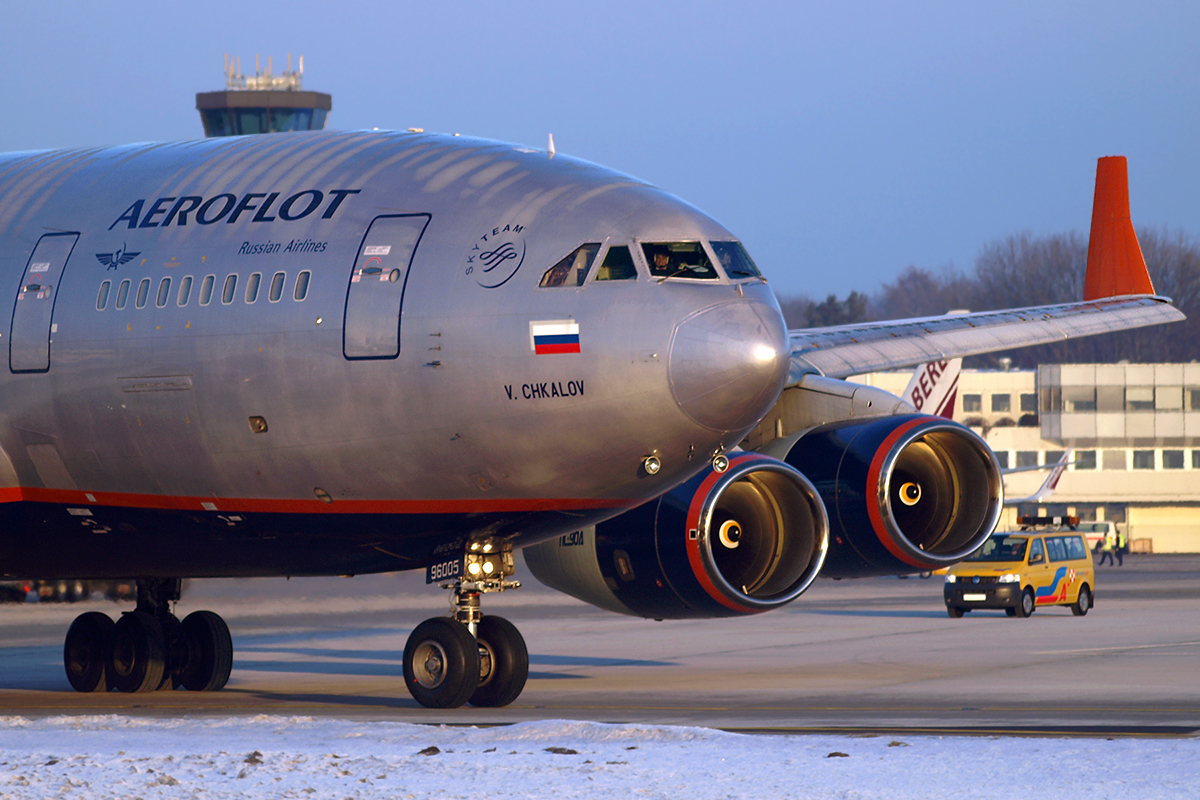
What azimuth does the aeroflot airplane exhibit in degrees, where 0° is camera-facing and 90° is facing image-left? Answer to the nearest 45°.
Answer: approximately 315°

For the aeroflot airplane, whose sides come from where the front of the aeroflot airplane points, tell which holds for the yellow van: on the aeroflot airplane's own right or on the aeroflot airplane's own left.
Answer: on the aeroflot airplane's own left

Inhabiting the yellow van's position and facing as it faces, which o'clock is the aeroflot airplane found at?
The aeroflot airplane is roughly at 11 o'clock from the yellow van.

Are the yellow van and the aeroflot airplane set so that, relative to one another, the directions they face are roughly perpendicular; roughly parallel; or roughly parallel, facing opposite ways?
roughly perpendicular

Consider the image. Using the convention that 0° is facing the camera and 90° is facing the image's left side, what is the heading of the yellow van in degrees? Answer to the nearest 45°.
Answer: approximately 45°
